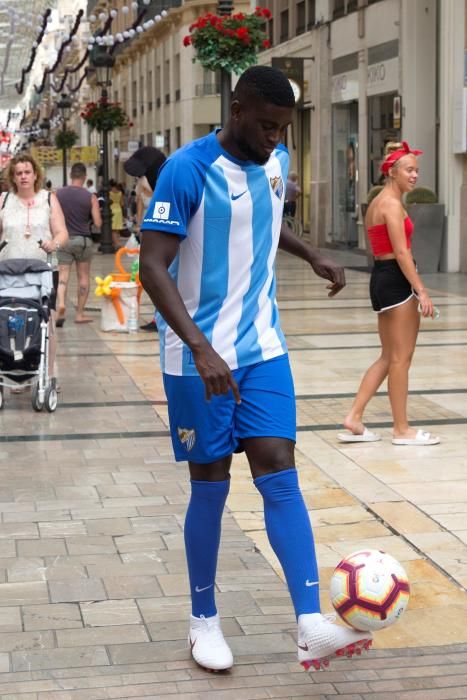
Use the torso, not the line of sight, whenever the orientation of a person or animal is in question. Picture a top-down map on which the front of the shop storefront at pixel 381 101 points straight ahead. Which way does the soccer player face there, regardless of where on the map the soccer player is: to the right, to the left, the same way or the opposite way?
to the left

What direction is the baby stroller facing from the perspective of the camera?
toward the camera

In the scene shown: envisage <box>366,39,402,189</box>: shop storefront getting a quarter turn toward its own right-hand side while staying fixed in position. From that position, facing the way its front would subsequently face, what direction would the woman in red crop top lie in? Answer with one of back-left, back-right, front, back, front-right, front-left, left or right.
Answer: back-left

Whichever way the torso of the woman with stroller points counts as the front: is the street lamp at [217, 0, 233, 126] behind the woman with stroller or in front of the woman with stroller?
behind

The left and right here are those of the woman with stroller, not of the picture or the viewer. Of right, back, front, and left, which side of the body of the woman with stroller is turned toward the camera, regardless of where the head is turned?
front

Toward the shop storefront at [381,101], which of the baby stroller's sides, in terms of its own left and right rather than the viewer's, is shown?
back

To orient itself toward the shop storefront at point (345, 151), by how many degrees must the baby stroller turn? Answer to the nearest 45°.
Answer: approximately 180°

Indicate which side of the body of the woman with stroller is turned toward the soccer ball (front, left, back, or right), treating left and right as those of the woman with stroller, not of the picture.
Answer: front

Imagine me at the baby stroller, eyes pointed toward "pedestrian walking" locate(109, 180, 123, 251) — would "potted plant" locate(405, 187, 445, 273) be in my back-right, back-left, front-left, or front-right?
front-right

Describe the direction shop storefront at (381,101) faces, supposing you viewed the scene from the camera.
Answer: facing the viewer and to the left of the viewer

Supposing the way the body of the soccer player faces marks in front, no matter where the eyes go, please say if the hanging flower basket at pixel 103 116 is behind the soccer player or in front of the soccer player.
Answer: behind

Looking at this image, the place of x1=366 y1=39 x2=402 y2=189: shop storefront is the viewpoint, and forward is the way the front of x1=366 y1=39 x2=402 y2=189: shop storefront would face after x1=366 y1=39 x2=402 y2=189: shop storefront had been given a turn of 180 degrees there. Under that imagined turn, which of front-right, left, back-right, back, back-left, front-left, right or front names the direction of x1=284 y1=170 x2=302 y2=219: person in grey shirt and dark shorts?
left

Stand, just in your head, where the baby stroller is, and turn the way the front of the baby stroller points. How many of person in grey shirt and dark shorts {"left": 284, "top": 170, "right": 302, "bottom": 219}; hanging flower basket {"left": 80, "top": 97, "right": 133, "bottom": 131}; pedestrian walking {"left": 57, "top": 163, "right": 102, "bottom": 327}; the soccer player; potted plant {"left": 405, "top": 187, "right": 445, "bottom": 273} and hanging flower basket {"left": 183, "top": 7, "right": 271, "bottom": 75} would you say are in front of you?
1

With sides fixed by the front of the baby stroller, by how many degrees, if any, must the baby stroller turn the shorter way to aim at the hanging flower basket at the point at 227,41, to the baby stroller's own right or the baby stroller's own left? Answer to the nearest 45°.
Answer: approximately 180°
